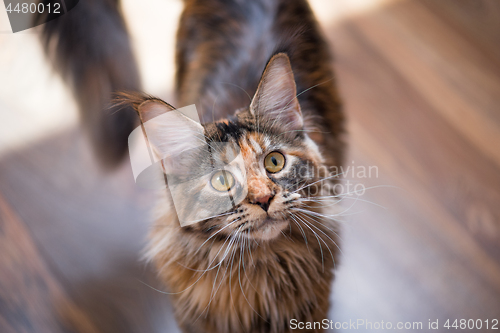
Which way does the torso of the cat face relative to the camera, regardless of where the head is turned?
toward the camera
